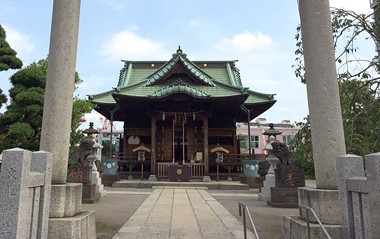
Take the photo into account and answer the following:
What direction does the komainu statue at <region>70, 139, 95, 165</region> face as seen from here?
to the viewer's right

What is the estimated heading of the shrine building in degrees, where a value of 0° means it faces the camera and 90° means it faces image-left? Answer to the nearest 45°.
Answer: approximately 0°

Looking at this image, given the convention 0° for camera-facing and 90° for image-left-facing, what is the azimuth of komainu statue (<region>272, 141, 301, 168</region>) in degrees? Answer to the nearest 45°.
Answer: approximately 90°

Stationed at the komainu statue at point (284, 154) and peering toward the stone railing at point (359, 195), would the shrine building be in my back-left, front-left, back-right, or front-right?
back-right

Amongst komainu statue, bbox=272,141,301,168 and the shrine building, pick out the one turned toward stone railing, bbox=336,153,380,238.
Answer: the shrine building

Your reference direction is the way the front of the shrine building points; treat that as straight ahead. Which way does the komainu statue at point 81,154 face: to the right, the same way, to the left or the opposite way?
to the left
